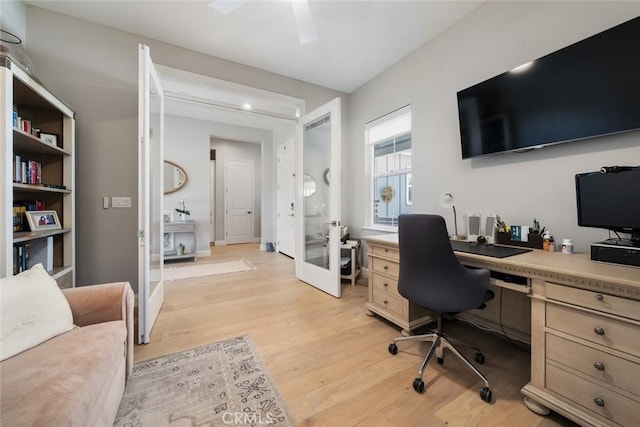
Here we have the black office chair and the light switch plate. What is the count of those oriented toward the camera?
1

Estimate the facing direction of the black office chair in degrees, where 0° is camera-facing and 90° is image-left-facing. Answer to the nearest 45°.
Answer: approximately 225°

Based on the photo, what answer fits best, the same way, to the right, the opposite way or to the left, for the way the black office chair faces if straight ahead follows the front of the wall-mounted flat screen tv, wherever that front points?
the opposite way

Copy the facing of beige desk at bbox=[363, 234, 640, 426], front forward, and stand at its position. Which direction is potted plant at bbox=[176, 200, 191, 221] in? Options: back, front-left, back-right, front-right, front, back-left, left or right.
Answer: front-right

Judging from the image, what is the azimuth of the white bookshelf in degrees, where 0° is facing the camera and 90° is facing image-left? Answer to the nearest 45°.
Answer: approximately 315°

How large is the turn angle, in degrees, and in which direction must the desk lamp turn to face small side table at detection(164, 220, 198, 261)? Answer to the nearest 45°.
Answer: approximately 45° to its right

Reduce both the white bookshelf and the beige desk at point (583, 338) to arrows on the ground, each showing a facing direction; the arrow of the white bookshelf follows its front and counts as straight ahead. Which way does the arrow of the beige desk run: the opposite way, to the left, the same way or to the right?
the opposite way

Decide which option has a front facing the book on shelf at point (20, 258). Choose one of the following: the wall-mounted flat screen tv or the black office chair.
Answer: the wall-mounted flat screen tv

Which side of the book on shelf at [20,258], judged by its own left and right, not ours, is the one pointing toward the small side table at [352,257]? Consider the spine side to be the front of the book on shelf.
front

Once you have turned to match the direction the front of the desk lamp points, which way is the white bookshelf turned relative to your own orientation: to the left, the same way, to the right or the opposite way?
the opposite way

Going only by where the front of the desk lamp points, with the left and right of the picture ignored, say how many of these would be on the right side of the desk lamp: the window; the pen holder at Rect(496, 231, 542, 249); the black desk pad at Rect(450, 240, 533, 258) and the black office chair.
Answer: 1

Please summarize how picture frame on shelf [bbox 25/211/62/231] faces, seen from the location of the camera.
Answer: facing the viewer and to the right of the viewer
